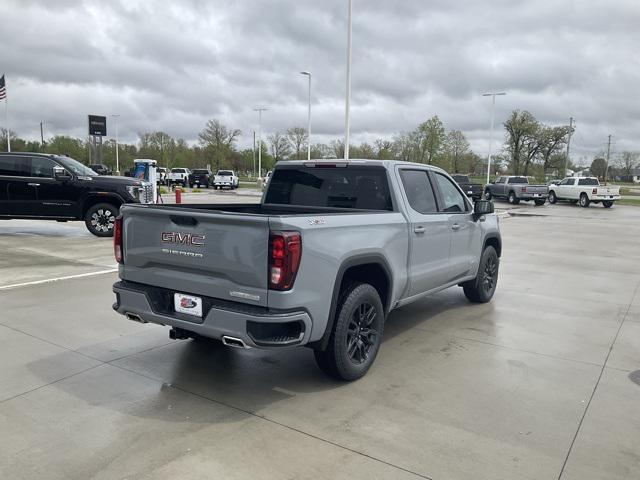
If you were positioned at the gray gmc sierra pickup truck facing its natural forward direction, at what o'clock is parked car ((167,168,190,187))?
The parked car is roughly at 10 o'clock from the gray gmc sierra pickup truck.

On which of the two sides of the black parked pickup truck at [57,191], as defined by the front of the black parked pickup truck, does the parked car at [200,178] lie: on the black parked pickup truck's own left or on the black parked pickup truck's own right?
on the black parked pickup truck's own left

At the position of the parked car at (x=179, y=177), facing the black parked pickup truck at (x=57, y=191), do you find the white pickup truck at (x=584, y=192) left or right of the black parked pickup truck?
left

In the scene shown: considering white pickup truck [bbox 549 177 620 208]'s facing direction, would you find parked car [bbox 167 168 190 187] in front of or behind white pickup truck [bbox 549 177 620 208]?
in front

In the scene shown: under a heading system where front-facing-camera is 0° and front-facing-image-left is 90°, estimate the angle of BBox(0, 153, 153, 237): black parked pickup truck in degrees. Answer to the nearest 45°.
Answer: approximately 270°

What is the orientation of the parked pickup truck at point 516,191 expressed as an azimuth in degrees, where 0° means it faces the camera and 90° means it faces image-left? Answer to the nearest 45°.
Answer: approximately 135°

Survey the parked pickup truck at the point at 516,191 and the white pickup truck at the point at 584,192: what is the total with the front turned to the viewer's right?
0

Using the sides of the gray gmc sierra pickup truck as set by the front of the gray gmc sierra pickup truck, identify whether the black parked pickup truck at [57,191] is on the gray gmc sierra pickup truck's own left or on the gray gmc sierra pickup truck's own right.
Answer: on the gray gmc sierra pickup truck's own left

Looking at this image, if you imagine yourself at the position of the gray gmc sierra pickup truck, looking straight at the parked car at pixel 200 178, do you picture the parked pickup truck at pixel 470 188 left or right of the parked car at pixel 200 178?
right

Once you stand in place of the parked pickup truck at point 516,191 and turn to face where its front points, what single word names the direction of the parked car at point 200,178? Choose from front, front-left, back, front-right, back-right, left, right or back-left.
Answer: front-left

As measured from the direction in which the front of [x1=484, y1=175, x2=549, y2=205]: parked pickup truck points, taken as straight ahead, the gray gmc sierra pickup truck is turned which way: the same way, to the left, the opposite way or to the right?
to the right

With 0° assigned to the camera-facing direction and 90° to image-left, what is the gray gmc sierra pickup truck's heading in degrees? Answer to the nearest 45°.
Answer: approximately 225°

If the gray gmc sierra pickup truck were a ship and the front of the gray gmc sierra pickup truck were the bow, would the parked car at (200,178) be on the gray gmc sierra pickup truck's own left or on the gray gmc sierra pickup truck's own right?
on the gray gmc sierra pickup truck's own left

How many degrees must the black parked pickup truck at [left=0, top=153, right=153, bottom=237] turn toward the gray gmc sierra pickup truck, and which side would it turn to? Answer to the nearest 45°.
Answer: approximately 90° to its right

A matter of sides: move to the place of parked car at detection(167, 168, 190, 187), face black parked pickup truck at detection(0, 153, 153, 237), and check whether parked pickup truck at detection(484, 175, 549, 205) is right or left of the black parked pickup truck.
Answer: left
